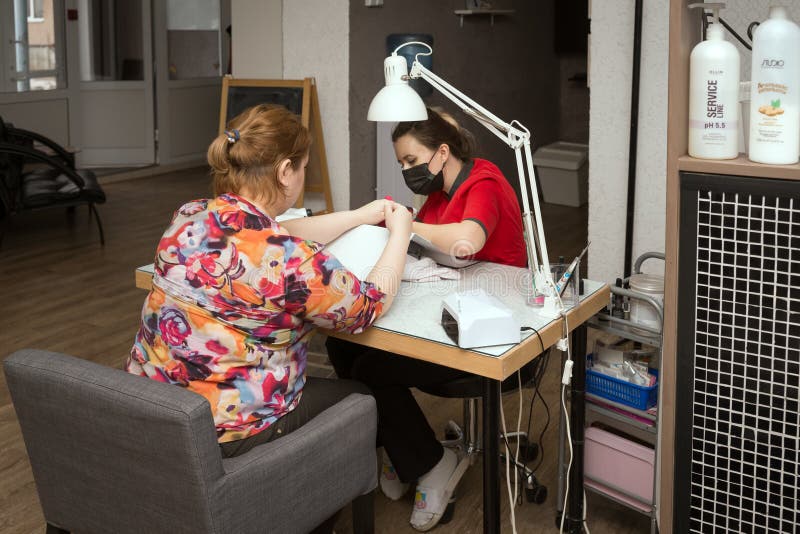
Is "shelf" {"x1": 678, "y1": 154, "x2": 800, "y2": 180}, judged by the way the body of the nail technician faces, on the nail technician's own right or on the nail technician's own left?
on the nail technician's own left

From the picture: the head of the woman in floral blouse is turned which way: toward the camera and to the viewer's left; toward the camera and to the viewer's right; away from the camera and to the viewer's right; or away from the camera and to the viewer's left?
away from the camera and to the viewer's right

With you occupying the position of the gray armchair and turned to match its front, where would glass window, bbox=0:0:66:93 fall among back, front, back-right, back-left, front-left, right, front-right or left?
front-left

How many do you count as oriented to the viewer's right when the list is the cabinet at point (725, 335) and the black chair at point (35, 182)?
1

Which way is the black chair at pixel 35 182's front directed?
to the viewer's right

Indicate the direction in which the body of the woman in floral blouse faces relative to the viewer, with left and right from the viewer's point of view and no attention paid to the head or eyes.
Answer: facing away from the viewer and to the right of the viewer

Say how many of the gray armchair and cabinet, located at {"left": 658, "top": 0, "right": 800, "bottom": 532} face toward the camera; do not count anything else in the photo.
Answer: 1

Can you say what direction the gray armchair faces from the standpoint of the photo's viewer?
facing away from the viewer and to the right of the viewer
